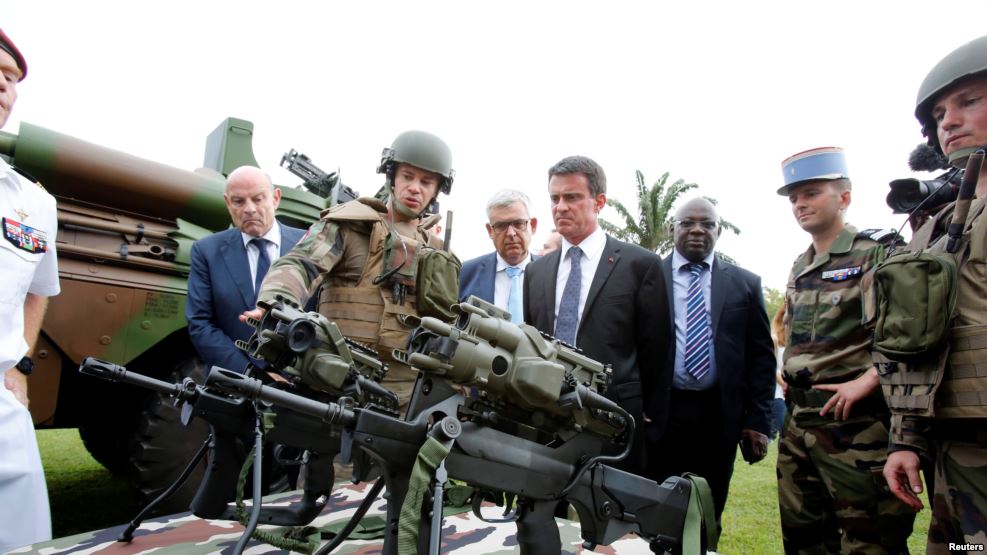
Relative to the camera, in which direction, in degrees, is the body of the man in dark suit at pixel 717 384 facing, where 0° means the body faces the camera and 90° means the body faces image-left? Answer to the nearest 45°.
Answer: approximately 45°

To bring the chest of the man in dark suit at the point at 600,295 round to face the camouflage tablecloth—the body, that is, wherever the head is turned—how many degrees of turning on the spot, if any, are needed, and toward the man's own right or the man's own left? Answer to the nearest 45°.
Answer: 0° — they already face it

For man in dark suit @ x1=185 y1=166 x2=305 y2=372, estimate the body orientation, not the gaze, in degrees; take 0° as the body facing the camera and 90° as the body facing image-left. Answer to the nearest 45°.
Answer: approximately 0°

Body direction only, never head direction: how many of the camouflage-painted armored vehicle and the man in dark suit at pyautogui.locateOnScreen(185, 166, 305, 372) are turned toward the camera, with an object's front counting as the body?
1

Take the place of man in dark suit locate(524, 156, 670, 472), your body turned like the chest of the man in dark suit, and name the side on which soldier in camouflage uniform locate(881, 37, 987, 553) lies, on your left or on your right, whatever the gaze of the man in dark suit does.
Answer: on your left

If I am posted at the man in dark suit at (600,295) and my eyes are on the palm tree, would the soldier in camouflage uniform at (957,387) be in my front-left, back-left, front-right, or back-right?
back-right

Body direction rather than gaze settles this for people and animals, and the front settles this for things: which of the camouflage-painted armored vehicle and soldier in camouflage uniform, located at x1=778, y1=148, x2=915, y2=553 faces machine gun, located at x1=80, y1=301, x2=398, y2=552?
the soldier in camouflage uniform

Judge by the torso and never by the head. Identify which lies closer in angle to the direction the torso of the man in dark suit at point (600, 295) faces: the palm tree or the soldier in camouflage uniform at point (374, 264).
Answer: the soldier in camouflage uniform
